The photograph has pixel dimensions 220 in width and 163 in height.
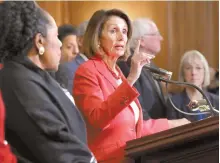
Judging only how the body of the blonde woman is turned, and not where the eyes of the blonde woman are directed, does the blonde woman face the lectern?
yes

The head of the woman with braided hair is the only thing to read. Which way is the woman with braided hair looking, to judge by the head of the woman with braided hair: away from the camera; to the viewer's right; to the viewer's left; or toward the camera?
to the viewer's right
